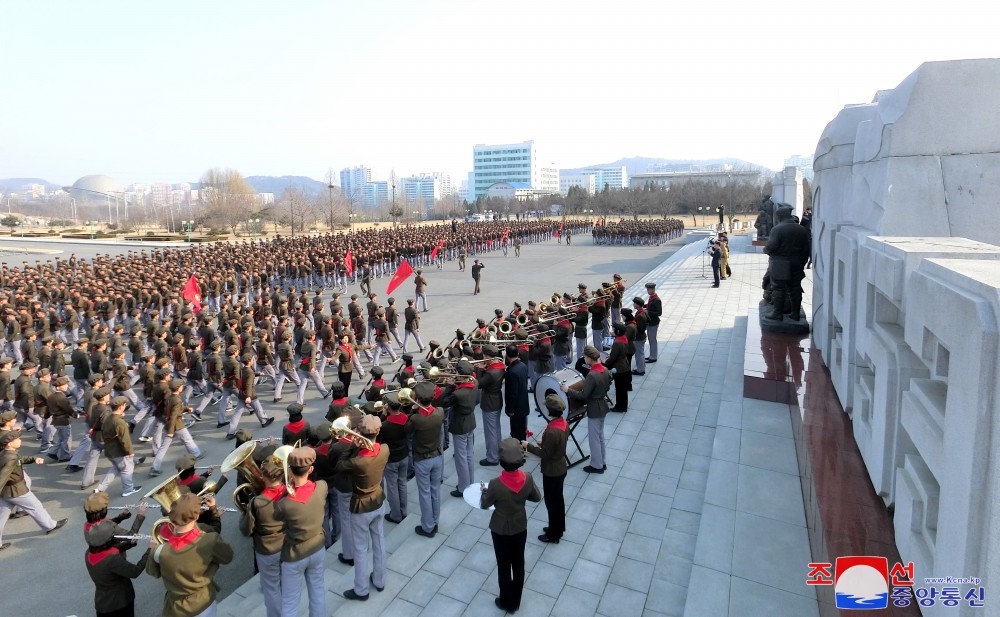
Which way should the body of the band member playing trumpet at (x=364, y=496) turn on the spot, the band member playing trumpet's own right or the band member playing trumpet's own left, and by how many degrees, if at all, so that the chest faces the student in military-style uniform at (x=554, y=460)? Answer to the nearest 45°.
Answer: approximately 135° to the band member playing trumpet's own right

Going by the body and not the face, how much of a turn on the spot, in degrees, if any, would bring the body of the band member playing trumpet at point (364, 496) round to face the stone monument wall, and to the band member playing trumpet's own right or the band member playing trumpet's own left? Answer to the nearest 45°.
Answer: approximately 135° to the band member playing trumpet's own right

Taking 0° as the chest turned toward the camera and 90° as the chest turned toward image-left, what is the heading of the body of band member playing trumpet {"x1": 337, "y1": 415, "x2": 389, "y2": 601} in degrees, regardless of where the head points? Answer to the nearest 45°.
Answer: approximately 135°

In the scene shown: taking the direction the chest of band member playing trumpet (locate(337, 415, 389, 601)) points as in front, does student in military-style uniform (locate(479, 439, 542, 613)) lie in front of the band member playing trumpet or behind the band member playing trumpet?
behind

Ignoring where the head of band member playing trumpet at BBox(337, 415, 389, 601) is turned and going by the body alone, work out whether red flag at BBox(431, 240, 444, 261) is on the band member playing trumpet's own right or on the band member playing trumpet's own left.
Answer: on the band member playing trumpet's own right
